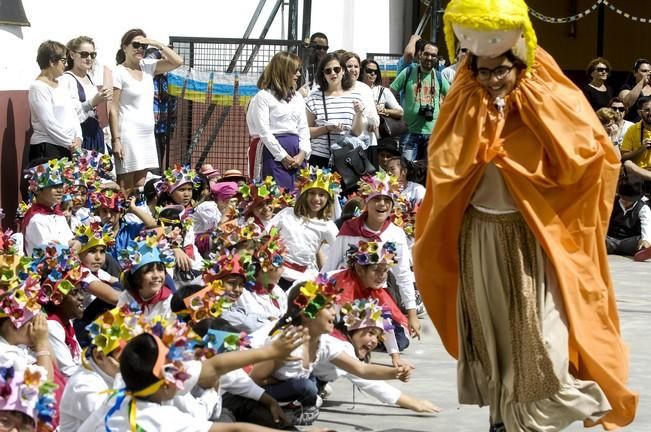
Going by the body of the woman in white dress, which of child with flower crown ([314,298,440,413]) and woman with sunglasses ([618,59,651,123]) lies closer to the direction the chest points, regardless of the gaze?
the child with flower crown

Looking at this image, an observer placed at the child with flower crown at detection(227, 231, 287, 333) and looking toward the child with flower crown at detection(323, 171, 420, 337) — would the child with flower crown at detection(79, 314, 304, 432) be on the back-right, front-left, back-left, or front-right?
back-right

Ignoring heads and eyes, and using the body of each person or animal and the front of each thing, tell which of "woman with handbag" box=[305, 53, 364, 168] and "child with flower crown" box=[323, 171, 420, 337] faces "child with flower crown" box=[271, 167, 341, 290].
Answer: the woman with handbag

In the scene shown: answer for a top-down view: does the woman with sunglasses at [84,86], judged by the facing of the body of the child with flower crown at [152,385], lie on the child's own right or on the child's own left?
on the child's own left

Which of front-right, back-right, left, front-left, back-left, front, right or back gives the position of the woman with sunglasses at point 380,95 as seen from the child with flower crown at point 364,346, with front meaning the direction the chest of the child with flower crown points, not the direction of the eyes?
back-left

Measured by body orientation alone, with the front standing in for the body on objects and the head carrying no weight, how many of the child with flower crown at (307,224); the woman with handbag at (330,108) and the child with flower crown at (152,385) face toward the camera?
2

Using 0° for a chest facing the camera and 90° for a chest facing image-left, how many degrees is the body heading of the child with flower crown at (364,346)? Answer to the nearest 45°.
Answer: approximately 315°

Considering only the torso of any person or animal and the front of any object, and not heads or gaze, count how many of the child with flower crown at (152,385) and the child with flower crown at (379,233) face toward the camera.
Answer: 1

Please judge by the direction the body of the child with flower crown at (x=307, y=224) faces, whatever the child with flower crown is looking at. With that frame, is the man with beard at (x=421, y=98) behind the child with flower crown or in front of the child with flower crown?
behind

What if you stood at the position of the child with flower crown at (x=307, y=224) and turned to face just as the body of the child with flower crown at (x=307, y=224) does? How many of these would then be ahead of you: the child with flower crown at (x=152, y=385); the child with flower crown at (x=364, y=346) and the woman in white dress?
2
